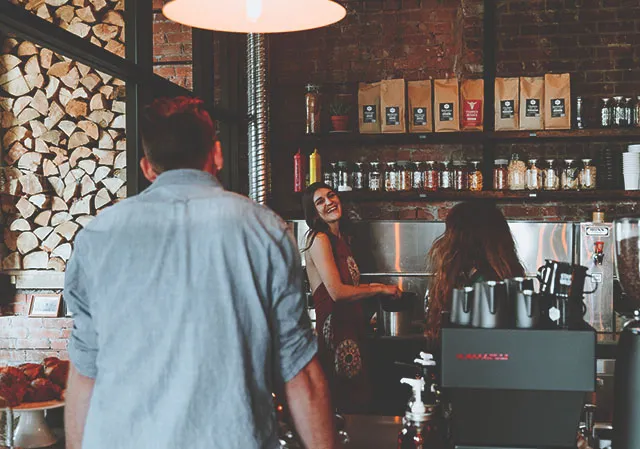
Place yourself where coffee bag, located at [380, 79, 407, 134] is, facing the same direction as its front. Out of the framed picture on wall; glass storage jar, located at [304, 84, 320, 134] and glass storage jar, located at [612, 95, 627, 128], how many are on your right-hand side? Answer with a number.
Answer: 2

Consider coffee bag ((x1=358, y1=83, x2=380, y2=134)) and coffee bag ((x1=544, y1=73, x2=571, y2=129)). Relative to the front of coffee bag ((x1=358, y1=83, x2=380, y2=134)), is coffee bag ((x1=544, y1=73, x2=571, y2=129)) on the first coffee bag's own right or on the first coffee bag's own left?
on the first coffee bag's own left

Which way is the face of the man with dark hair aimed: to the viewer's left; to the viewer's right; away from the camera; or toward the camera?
away from the camera

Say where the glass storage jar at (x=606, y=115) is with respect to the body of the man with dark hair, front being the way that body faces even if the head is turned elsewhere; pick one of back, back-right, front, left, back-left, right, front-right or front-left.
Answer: front-right

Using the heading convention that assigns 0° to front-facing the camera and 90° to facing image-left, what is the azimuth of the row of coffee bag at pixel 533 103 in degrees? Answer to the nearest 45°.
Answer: approximately 0°

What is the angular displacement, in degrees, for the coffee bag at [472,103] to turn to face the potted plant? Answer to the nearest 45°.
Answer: approximately 90° to its right

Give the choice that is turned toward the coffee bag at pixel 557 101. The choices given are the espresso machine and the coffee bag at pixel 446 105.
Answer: the espresso machine

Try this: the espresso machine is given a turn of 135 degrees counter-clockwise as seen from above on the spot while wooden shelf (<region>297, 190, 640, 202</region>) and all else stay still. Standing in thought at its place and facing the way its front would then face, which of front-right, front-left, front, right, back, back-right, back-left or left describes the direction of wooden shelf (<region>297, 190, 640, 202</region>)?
back-right

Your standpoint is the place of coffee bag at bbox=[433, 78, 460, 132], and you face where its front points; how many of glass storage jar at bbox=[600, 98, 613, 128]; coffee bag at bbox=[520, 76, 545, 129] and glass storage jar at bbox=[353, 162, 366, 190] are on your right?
1

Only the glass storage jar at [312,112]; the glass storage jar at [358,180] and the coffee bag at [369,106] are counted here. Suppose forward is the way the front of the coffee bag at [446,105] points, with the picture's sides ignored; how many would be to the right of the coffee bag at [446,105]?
3

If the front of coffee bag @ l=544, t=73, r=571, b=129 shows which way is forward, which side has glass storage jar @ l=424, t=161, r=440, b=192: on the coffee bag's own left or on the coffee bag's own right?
on the coffee bag's own right

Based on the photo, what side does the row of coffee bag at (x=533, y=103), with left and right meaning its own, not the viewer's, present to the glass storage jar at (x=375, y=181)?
right

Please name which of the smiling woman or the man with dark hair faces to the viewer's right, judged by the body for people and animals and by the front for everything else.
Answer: the smiling woman

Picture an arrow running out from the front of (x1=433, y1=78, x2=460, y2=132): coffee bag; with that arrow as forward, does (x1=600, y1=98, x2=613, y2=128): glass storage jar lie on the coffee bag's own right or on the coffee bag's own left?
on the coffee bag's own left
